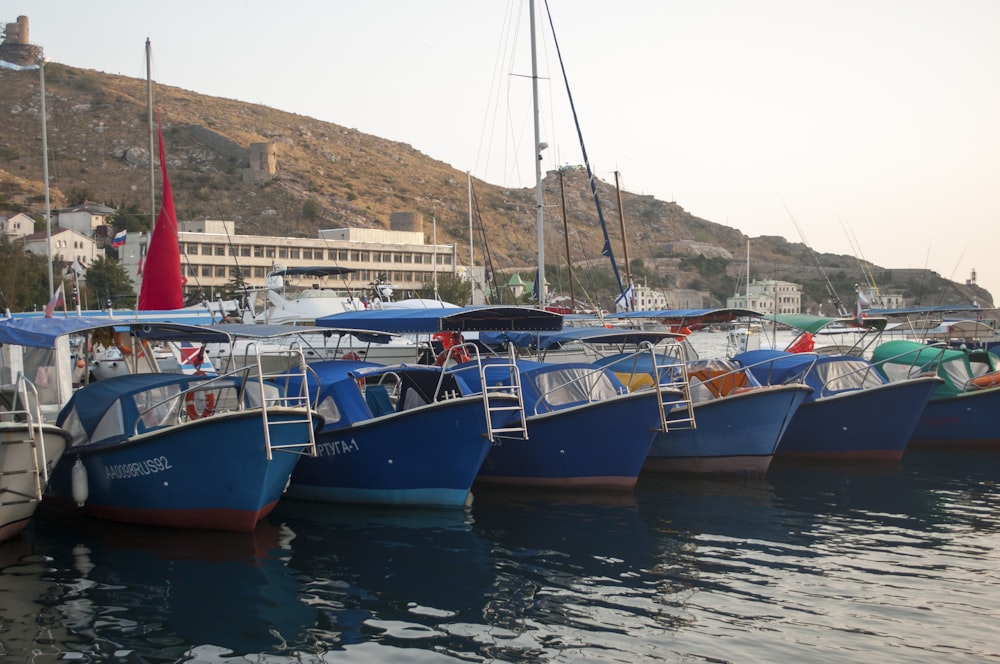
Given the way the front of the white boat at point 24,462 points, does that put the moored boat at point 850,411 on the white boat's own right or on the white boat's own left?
on the white boat's own left

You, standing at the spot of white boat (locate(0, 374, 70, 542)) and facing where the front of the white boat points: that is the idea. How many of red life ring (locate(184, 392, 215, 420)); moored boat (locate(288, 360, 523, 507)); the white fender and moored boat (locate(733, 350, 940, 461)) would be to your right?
0

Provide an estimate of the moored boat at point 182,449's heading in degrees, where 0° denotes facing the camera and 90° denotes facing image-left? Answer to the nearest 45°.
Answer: approximately 315°

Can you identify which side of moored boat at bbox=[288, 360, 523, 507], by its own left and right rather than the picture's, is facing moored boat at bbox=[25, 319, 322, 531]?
right

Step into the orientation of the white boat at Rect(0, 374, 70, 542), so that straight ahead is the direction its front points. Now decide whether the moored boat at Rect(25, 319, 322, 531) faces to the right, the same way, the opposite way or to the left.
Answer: the same way

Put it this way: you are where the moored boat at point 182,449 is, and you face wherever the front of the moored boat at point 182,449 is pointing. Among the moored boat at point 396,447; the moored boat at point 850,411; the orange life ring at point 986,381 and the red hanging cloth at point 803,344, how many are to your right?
0

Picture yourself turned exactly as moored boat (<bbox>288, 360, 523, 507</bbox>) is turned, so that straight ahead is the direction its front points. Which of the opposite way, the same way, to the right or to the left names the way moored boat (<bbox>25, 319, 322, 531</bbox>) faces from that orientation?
the same way

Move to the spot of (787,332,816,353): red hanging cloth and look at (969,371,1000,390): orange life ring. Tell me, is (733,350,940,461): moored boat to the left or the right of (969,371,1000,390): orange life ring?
right

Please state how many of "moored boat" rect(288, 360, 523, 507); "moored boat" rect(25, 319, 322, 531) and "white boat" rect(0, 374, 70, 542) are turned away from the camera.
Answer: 0

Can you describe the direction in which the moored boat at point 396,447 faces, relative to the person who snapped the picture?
facing the viewer and to the right of the viewer

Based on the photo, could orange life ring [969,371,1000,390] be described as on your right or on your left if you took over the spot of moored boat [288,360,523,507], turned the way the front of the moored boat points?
on your left

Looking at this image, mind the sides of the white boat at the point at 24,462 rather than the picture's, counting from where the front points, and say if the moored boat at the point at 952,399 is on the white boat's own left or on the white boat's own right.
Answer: on the white boat's own left

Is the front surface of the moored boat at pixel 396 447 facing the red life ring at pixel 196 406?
no

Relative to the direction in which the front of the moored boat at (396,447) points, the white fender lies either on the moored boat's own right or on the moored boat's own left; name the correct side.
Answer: on the moored boat's own right

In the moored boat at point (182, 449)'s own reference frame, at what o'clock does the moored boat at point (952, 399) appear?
the moored boat at point (952, 399) is roughly at 10 o'clock from the moored boat at point (182, 449).
